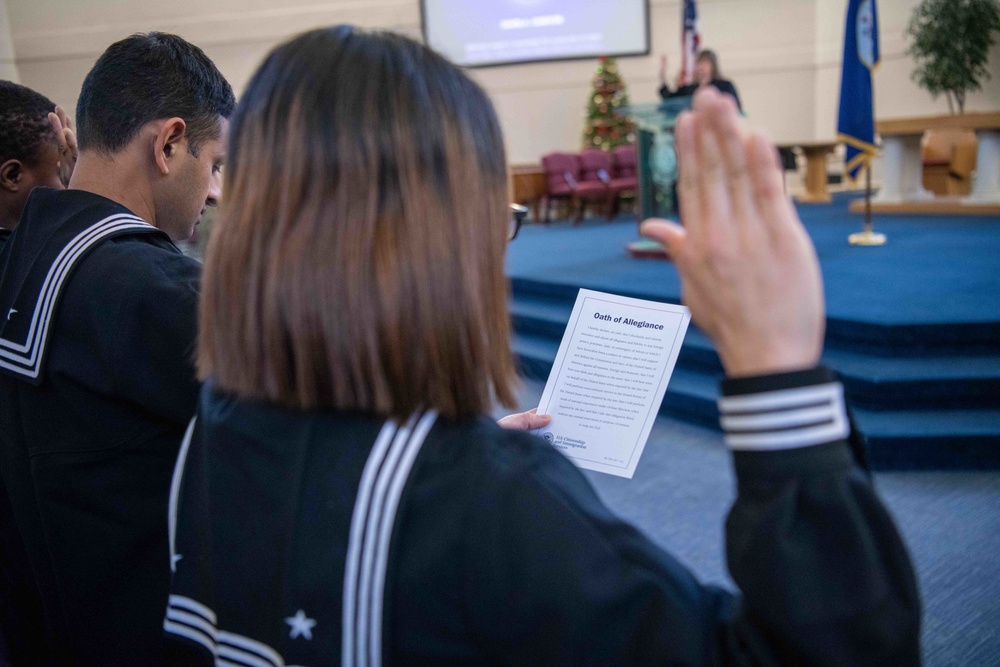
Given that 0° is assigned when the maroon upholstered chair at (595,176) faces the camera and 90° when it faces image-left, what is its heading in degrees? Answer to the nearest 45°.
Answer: approximately 0°

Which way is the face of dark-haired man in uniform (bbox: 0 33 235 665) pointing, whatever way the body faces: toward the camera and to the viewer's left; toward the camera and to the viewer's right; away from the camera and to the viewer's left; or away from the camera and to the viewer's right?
away from the camera and to the viewer's right

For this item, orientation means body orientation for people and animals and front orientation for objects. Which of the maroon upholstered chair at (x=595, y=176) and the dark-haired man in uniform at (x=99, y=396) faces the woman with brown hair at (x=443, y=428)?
the maroon upholstered chair

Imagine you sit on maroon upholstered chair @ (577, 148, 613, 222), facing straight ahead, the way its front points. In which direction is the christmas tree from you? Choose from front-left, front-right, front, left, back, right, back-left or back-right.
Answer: back

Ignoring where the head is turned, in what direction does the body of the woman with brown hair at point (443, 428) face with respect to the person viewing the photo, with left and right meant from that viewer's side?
facing away from the viewer and to the right of the viewer

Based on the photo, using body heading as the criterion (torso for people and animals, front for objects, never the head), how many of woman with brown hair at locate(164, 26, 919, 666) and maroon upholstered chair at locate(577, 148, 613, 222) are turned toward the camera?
1

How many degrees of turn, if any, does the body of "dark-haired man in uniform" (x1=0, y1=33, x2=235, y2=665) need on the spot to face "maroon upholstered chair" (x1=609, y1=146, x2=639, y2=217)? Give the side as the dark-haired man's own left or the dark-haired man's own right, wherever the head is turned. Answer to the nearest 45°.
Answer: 0° — they already face it

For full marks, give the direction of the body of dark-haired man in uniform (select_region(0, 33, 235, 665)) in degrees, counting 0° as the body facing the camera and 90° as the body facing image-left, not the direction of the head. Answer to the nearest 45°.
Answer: approximately 225°

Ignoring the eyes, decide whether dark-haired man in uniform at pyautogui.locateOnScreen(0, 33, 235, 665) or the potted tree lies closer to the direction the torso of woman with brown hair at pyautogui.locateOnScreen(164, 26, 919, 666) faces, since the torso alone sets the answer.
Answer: the potted tree

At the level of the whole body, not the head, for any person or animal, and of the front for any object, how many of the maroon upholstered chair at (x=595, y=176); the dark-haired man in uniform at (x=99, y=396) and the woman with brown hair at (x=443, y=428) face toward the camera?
1
